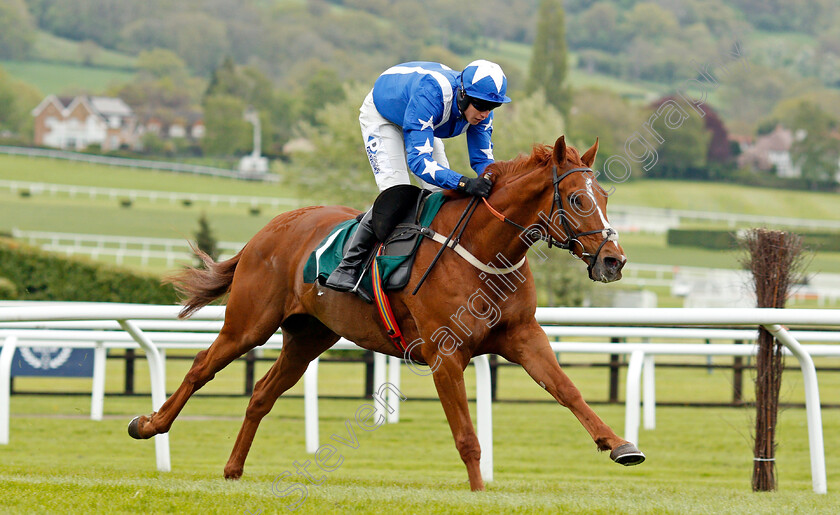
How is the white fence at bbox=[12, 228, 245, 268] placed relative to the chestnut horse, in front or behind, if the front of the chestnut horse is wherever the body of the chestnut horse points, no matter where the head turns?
behind

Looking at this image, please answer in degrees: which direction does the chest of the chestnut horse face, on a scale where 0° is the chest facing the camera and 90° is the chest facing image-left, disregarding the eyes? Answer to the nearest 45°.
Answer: approximately 315°

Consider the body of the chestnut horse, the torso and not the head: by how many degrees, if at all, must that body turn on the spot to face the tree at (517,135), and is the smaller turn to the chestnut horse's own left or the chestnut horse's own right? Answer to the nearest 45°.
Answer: approximately 135° to the chestnut horse's own left

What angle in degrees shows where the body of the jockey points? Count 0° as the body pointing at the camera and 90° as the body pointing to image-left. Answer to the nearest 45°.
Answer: approximately 315°

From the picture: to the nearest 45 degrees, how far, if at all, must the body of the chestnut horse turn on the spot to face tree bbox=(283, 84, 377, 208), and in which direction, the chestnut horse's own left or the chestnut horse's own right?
approximately 135° to the chestnut horse's own left

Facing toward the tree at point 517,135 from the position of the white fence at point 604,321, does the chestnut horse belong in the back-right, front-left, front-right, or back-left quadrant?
back-left

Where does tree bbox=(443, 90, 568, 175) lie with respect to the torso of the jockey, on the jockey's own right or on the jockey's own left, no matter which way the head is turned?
on the jockey's own left

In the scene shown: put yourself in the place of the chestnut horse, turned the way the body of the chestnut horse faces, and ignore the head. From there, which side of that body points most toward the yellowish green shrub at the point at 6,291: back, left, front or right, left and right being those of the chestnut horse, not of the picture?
back
